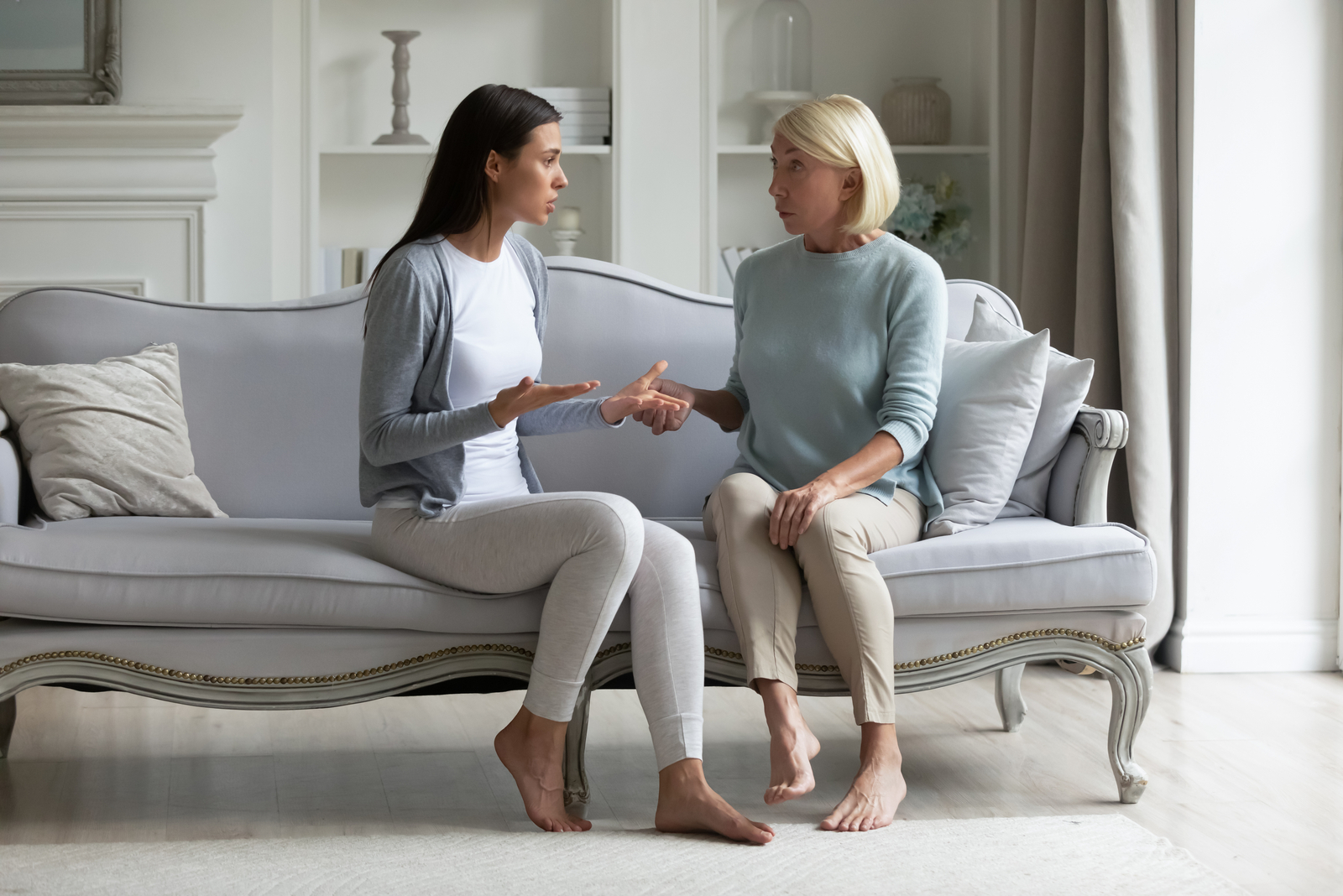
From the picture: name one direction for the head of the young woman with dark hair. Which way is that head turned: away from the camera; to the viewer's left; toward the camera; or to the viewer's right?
to the viewer's right

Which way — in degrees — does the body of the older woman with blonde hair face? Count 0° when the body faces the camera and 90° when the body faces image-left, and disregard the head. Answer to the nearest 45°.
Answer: approximately 45°

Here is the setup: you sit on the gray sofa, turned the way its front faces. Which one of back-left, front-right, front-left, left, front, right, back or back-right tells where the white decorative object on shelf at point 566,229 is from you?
back

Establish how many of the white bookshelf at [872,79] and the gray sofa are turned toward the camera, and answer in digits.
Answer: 2

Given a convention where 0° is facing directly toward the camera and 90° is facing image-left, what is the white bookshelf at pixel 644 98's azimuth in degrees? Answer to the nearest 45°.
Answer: approximately 0°

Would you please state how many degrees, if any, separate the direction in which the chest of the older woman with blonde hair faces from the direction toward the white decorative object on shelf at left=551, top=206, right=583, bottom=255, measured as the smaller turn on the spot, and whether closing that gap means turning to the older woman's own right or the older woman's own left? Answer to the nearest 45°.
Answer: approximately 135° to the older woman's own right

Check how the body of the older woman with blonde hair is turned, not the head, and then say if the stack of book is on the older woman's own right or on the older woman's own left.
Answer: on the older woman's own right
